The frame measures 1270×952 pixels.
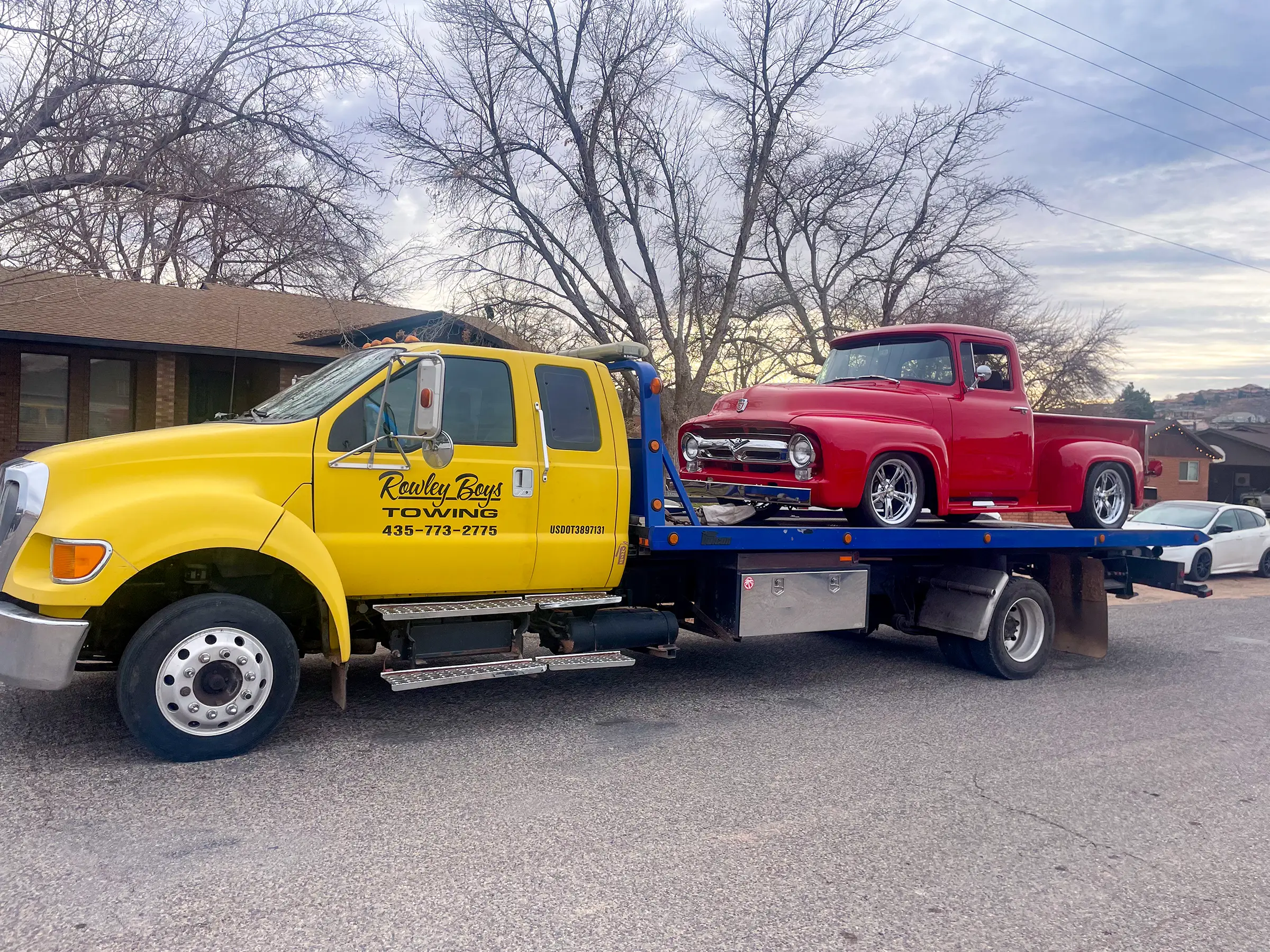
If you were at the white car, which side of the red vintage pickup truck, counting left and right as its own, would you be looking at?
back

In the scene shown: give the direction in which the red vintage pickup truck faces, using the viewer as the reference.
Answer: facing the viewer and to the left of the viewer

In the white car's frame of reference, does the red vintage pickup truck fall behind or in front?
in front

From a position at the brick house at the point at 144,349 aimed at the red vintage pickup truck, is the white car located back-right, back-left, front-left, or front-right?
front-left

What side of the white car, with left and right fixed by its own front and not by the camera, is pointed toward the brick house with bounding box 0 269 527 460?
front

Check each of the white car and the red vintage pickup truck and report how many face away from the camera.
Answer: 0

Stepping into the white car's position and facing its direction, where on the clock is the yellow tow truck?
The yellow tow truck is roughly at 11 o'clock from the white car.

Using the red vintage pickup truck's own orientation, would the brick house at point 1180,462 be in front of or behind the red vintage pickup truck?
behind

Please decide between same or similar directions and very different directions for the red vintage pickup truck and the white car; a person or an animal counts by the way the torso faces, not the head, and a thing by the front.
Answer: same or similar directions

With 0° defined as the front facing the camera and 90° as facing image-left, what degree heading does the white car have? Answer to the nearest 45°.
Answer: approximately 45°

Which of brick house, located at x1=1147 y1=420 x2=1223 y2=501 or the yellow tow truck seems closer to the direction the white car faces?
the yellow tow truck

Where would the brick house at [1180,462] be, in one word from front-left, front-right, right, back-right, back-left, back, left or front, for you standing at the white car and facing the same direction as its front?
back-right

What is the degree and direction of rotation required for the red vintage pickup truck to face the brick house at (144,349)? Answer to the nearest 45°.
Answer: approximately 90° to its right
